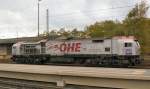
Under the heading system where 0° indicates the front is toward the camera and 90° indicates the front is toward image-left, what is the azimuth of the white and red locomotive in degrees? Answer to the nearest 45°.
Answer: approximately 270°

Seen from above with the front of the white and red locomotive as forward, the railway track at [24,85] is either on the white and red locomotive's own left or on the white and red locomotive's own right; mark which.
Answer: on the white and red locomotive's own right
